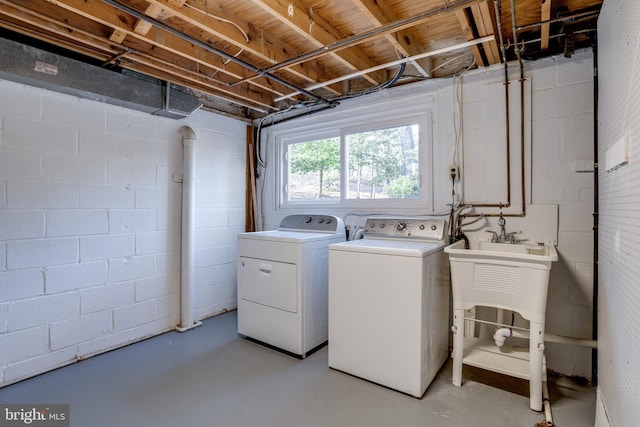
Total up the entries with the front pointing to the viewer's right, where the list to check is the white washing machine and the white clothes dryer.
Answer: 0

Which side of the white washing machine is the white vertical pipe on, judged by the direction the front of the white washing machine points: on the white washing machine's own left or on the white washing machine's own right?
on the white washing machine's own right

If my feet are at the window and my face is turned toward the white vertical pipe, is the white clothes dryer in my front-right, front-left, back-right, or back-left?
front-left

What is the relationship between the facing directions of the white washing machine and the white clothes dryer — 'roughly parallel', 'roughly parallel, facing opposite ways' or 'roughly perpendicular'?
roughly parallel

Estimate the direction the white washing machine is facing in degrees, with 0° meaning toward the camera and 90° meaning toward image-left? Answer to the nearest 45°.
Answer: approximately 45°

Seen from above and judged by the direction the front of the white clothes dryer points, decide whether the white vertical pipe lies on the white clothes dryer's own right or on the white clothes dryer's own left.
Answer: on the white clothes dryer's own right

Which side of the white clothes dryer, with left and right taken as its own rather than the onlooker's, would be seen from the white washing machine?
left

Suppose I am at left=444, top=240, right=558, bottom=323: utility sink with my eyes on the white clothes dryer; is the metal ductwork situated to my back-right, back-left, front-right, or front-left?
front-left

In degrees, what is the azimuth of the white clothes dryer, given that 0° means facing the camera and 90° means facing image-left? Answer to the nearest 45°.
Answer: approximately 45°

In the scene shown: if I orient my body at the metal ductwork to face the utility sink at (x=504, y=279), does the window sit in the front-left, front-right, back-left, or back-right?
front-left

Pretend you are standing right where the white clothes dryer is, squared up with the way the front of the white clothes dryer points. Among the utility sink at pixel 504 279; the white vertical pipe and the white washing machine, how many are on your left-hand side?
2

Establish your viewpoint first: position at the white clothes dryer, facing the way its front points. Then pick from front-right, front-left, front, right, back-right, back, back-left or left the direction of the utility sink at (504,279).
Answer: left
